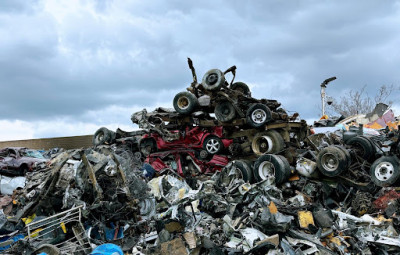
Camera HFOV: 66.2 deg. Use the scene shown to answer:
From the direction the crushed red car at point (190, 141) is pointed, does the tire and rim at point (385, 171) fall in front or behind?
behind

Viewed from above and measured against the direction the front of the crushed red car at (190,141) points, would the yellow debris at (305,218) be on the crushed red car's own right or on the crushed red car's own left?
on the crushed red car's own left

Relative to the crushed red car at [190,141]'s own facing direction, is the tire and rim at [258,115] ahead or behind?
behind

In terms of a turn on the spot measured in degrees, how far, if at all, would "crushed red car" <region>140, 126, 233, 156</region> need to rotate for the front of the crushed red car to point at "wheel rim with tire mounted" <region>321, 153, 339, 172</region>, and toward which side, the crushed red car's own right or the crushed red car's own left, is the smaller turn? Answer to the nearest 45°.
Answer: approximately 135° to the crushed red car's own left

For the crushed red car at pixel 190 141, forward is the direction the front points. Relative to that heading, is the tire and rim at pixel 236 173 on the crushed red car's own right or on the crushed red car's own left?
on the crushed red car's own left

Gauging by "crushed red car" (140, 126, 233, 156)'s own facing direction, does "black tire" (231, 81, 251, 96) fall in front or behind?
behind

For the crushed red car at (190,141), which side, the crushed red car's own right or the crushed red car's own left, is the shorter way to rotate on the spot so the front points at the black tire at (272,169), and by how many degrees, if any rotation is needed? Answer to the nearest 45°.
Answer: approximately 135° to the crushed red car's own left

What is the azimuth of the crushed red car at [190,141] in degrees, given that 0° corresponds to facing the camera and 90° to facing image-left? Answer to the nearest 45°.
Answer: approximately 90°
